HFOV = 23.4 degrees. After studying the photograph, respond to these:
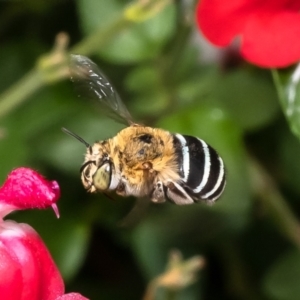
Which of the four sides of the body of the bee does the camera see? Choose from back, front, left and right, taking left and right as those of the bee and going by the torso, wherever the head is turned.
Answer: left

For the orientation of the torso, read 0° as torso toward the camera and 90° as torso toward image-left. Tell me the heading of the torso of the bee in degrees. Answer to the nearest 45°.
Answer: approximately 90°
